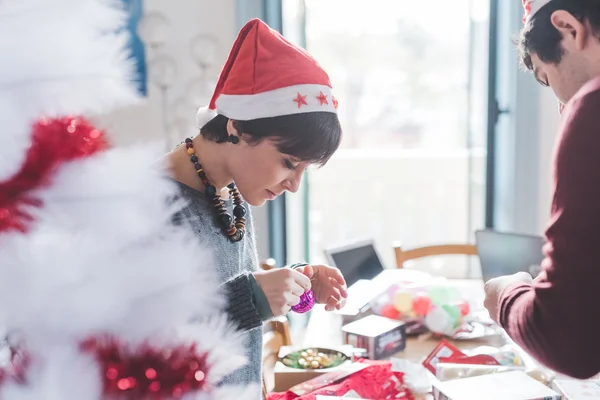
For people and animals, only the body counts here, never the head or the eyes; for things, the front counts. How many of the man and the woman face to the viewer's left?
1

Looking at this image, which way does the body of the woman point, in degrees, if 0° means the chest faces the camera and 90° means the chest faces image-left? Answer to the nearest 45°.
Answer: approximately 270°

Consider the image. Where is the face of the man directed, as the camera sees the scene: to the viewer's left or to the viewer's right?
to the viewer's left

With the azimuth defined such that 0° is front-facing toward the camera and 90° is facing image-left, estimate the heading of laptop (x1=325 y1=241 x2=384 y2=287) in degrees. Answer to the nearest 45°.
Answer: approximately 315°

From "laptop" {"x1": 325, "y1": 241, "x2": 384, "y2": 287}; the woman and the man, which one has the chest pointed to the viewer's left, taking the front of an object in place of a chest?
the man

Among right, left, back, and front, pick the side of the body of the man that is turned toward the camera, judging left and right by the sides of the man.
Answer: left

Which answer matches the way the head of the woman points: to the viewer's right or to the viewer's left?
to the viewer's right
